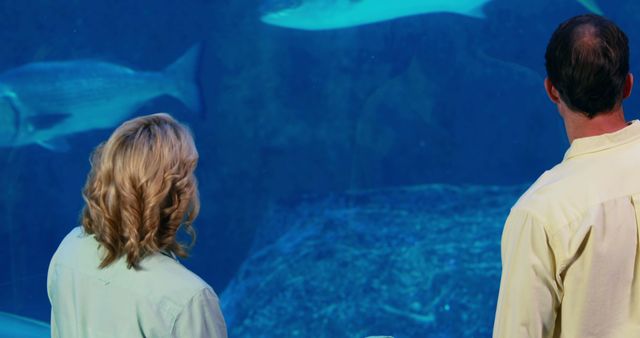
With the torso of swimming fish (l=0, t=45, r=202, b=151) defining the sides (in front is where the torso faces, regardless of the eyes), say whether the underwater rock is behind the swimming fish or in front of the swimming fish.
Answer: behind

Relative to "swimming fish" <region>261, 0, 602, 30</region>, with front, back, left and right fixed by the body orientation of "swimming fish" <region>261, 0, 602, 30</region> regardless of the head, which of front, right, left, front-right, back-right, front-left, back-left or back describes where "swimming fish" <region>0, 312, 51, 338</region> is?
front-left

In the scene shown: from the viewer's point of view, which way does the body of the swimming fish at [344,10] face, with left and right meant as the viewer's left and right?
facing to the left of the viewer

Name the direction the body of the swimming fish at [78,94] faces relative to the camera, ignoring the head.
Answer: to the viewer's left

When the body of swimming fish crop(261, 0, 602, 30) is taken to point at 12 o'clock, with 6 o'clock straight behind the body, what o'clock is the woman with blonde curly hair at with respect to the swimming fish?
The woman with blonde curly hair is roughly at 9 o'clock from the swimming fish.

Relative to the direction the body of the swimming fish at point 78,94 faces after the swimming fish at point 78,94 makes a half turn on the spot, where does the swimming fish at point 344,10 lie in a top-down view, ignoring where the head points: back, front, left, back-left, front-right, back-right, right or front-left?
front

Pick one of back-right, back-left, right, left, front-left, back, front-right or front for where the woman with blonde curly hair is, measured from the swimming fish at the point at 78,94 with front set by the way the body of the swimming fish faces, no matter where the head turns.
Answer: left
